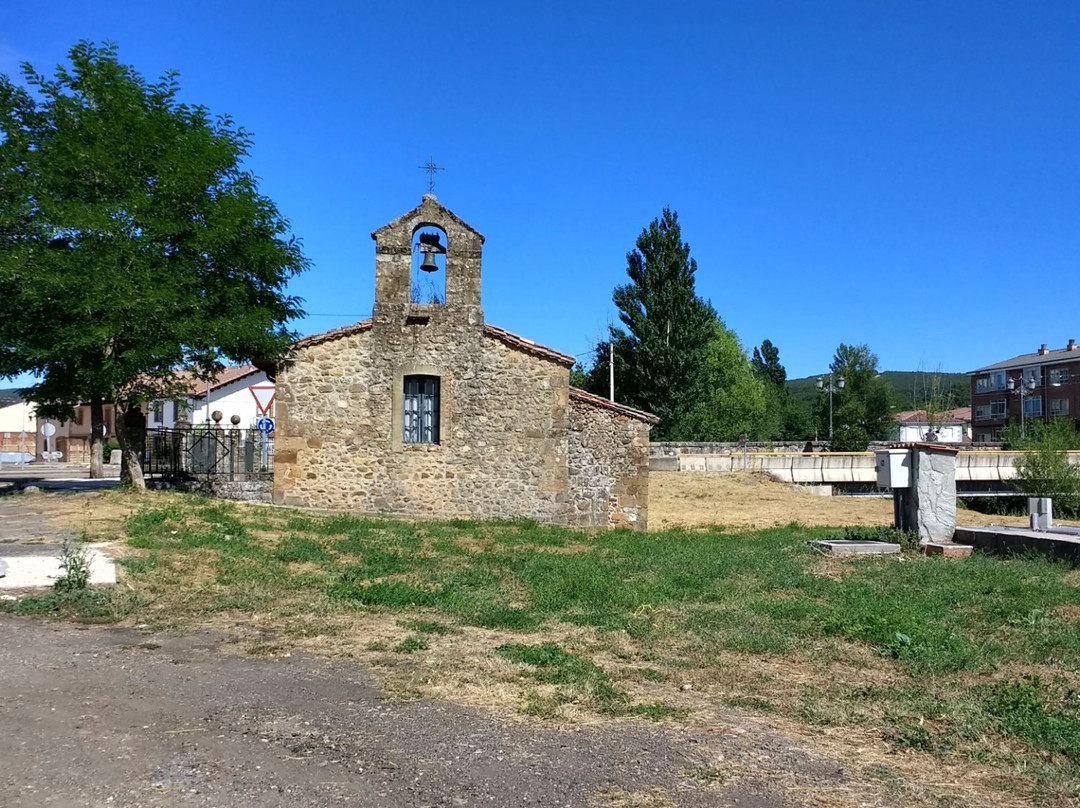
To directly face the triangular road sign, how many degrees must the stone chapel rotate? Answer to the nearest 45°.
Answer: approximately 135° to its right

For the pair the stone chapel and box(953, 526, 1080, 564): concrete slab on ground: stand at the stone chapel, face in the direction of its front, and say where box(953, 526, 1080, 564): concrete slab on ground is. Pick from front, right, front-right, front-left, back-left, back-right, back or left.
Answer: front-left

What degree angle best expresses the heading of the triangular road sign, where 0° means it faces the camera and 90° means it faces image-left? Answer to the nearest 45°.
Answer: approximately 0°

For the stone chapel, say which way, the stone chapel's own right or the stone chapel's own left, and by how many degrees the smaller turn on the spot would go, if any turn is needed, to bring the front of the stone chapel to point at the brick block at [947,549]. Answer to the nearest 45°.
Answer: approximately 45° to the stone chapel's own left

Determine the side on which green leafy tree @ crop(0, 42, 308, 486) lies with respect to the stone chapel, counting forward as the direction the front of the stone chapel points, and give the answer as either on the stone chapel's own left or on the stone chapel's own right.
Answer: on the stone chapel's own right

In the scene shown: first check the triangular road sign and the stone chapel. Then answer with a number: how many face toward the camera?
2

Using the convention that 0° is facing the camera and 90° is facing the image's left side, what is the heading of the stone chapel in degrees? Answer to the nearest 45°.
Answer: approximately 0°

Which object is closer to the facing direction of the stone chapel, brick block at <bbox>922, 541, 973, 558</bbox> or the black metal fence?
the brick block

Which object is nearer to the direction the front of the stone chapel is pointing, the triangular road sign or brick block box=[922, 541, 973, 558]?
the brick block

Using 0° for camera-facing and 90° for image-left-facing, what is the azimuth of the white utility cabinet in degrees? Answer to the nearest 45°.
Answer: approximately 45°

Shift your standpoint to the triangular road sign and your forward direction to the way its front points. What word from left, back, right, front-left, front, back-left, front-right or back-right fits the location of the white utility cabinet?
front-left
